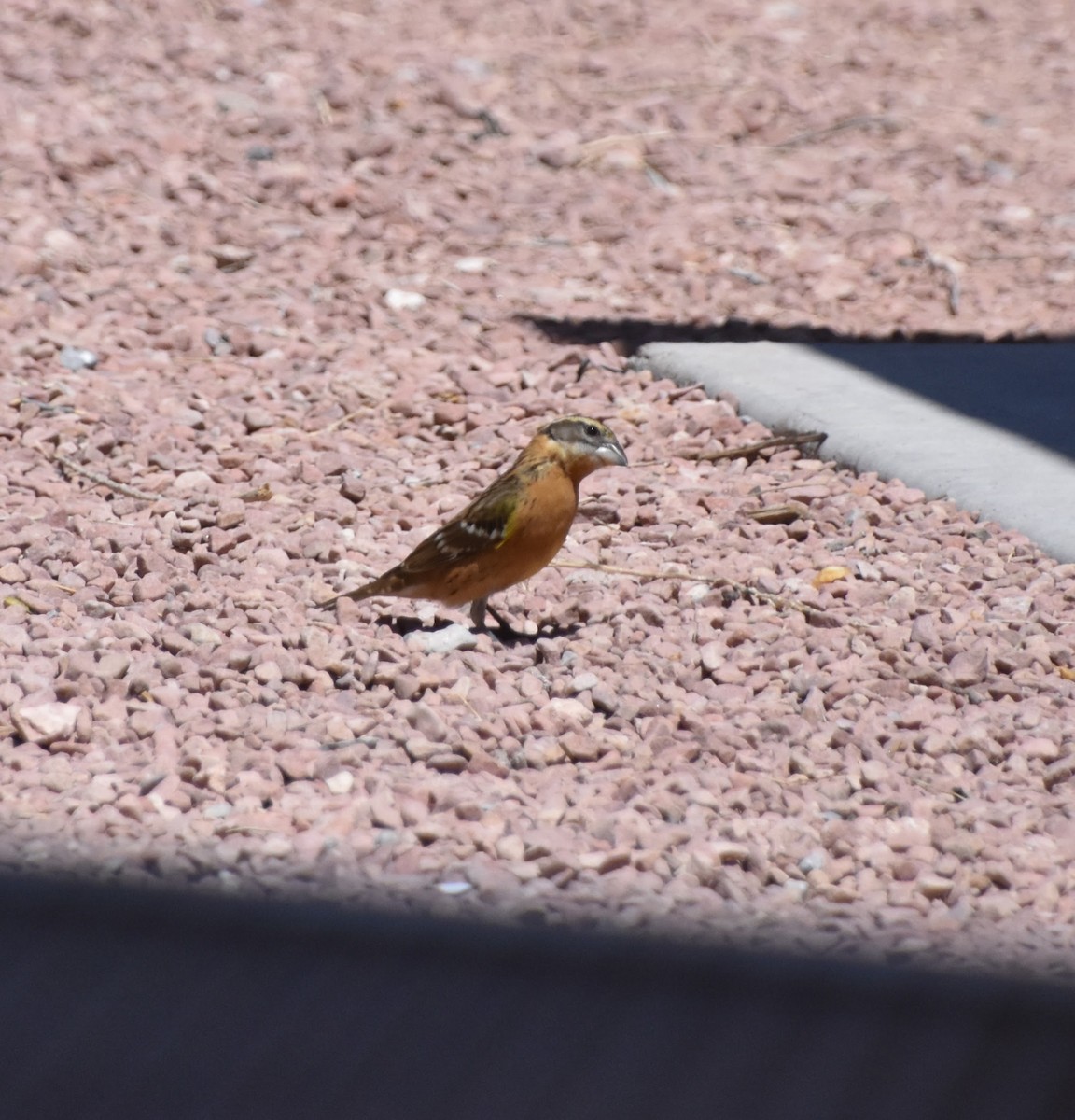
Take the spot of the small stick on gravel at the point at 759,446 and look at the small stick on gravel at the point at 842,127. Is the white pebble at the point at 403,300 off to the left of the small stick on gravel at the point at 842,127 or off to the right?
left

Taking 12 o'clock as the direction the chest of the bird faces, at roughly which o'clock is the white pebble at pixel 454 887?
The white pebble is roughly at 3 o'clock from the bird.

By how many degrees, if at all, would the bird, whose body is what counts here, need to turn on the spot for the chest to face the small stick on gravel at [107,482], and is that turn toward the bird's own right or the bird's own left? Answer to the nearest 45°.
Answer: approximately 135° to the bird's own left

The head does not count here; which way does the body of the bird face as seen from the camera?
to the viewer's right

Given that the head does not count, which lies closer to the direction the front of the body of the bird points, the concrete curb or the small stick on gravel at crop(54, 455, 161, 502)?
the concrete curb

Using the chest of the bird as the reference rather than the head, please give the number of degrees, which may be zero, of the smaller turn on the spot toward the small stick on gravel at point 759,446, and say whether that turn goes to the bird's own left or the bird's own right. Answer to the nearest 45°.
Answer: approximately 45° to the bird's own left

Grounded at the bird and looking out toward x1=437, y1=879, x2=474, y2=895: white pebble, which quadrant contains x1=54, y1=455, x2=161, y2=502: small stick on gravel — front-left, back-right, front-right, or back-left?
back-right

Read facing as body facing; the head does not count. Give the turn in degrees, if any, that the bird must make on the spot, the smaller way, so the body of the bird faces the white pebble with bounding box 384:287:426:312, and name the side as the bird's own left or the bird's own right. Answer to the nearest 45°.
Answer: approximately 90° to the bird's own left

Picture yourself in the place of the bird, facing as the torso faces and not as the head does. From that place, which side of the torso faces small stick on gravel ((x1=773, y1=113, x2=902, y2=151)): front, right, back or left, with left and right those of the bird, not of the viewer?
left
